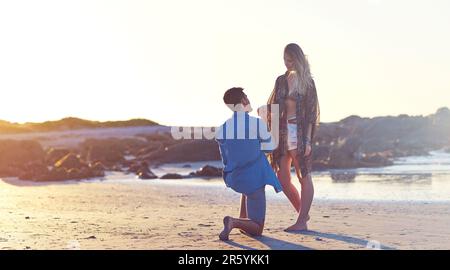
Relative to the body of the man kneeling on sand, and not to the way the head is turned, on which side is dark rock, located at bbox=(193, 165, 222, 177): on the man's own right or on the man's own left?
on the man's own left

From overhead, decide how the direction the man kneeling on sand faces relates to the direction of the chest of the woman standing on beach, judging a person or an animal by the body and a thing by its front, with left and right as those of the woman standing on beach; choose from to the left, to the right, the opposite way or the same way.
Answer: the opposite way

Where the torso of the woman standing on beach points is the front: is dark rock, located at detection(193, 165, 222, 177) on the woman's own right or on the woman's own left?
on the woman's own right

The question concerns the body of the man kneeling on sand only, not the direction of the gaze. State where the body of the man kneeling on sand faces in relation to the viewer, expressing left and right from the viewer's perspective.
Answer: facing away from the viewer and to the right of the viewer

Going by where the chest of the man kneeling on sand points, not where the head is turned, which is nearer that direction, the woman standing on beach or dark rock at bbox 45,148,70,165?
the woman standing on beach

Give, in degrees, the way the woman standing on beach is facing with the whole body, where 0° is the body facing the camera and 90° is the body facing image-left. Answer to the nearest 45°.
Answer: approximately 45°

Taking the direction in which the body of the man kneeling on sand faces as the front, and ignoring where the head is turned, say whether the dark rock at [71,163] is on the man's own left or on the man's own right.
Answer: on the man's own left

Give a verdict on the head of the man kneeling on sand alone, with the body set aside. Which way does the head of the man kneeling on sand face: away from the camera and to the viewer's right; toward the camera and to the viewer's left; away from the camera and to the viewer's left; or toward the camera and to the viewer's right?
away from the camera and to the viewer's right

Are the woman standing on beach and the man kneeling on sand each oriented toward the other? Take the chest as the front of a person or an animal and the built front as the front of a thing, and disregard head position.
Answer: yes

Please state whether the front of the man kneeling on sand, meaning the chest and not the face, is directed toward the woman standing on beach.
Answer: yes
